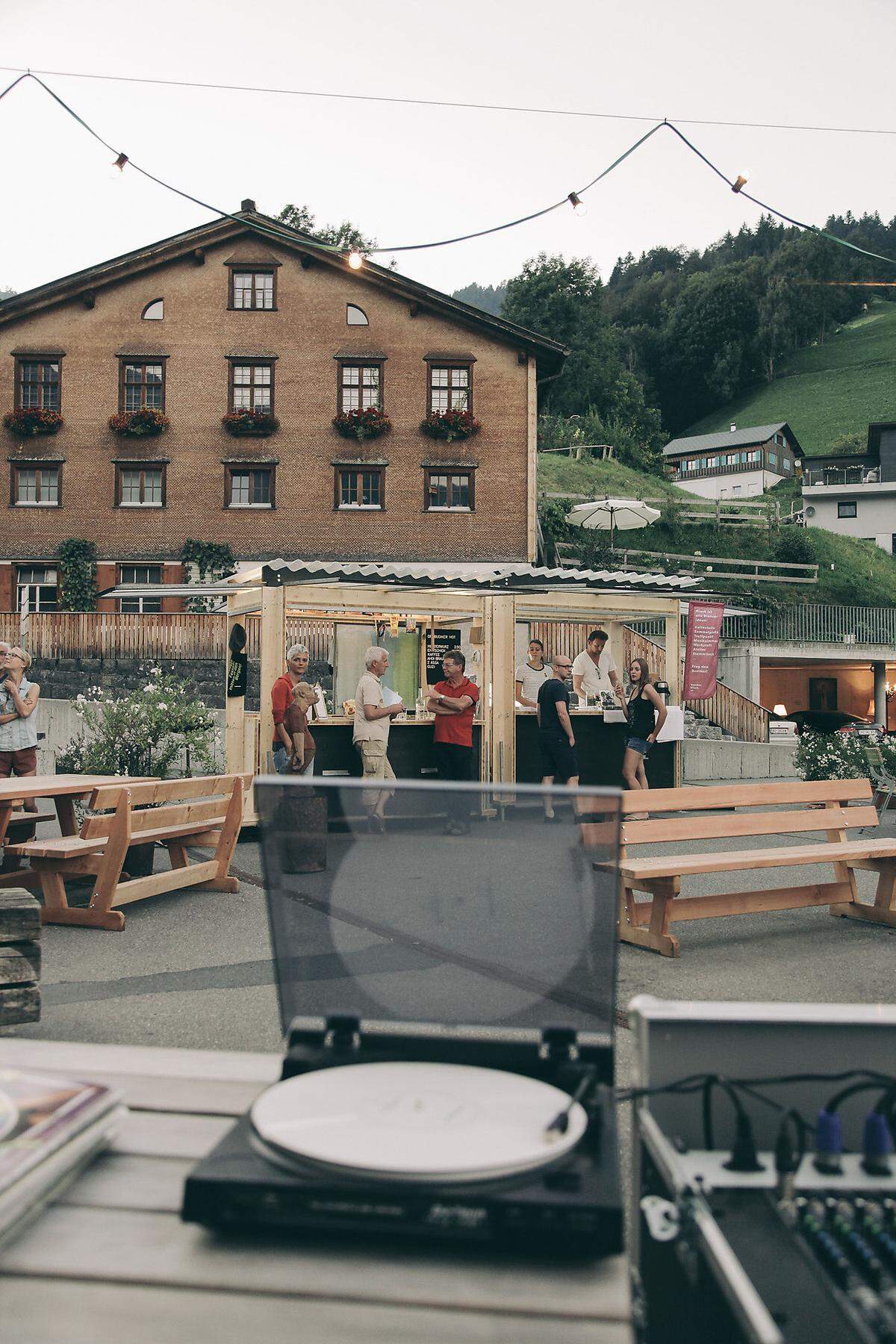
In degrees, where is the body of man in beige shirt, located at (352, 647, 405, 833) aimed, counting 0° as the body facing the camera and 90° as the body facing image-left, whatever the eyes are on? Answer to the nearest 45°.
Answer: approximately 270°

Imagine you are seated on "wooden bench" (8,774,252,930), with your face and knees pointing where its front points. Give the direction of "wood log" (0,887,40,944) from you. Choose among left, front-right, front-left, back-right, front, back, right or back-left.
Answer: back-left

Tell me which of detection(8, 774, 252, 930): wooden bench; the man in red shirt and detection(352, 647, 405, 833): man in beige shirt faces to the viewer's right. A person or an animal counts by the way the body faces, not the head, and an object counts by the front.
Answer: the man in beige shirt

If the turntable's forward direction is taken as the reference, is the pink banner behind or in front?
behind

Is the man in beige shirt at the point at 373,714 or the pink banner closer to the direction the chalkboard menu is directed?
the man in beige shirt

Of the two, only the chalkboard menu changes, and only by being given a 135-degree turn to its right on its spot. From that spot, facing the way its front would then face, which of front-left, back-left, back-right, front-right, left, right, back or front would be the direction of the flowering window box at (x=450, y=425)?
front-right

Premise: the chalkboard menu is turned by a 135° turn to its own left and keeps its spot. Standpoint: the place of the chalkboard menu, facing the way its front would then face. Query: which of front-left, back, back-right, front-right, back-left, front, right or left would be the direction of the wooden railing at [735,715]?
front

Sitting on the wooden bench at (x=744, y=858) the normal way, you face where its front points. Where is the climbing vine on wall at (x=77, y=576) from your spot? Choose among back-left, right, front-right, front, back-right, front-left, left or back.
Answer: back

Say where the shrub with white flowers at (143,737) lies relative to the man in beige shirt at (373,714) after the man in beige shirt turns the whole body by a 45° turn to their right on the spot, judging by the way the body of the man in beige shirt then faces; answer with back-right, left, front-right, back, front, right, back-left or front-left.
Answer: back-right

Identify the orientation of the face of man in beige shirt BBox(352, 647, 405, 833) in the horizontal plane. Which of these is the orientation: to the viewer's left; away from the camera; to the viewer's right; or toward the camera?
to the viewer's right
